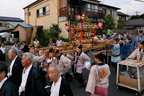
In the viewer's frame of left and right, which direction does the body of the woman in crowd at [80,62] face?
facing the viewer and to the left of the viewer

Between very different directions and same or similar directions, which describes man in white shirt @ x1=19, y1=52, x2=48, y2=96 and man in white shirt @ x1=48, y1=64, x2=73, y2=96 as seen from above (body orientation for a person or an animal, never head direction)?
same or similar directions

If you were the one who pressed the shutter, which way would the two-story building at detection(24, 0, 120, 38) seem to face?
facing the viewer and to the right of the viewer

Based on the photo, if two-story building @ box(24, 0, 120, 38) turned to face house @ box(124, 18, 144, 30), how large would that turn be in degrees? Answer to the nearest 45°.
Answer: approximately 90° to its left
